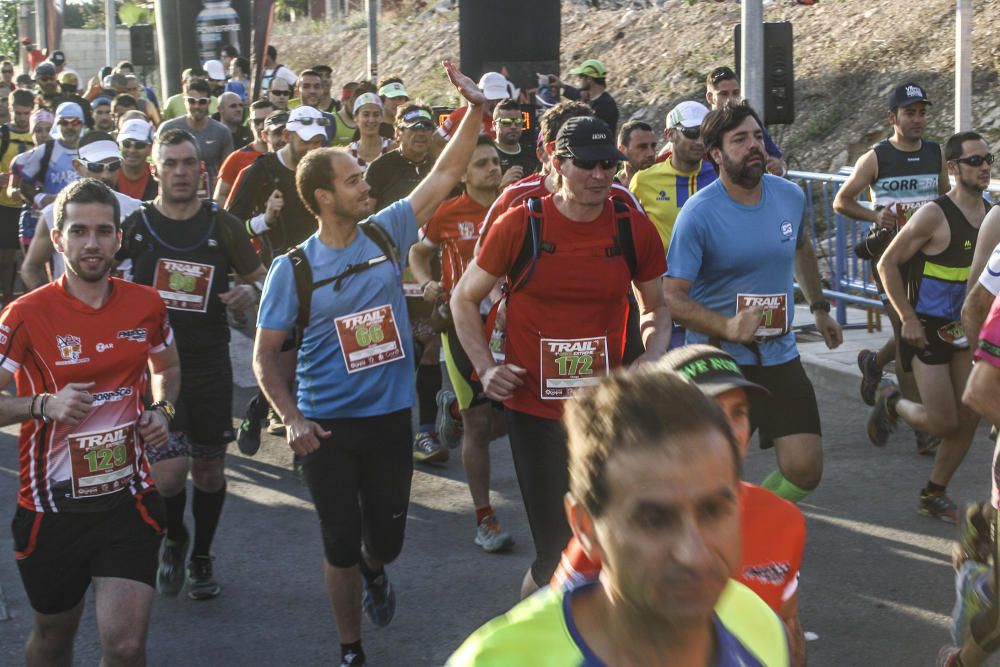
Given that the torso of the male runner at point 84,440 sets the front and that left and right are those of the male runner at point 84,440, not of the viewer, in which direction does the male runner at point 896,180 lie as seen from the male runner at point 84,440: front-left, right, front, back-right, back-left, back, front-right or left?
back-left

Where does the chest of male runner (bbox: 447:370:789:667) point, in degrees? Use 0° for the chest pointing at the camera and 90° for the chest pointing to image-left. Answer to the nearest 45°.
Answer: approximately 315°

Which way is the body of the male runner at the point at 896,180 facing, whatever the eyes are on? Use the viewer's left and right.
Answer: facing the viewer and to the right of the viewer

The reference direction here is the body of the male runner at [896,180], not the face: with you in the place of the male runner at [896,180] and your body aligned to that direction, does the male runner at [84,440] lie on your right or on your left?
on your right

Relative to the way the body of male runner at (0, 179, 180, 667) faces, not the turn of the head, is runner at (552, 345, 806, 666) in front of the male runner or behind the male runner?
in front

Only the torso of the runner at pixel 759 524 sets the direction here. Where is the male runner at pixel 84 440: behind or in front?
behind

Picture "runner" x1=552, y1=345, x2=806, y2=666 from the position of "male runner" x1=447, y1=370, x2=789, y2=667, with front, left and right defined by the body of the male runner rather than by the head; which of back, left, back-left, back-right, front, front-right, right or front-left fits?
back-left
